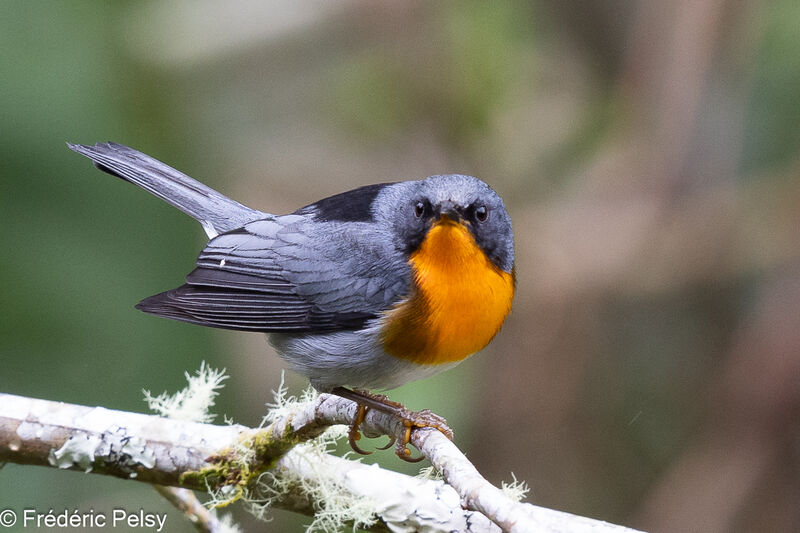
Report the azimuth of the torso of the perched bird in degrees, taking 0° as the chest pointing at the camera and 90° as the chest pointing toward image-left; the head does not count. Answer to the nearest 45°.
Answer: approximately 315°
